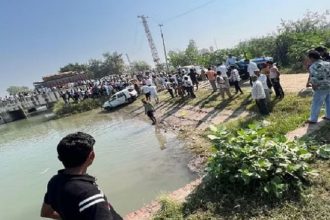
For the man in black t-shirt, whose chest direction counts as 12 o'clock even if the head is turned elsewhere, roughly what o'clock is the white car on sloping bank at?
The white car on sloping bank is roughly at 11 o'clock from the man in black t-shirt.

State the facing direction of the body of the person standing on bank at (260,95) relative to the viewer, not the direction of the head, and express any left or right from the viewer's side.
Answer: facing away from the viewer and to the left of the viewer

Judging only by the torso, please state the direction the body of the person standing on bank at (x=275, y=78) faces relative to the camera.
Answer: to the viewer's left

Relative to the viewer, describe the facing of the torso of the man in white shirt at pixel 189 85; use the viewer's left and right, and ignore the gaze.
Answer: facing away from the viewer and to the left of the viewer

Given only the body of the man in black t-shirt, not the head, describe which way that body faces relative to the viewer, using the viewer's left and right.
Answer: facing away from the viewer and to the right of the viewer

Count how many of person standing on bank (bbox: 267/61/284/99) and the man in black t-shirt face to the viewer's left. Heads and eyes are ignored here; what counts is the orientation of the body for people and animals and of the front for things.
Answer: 1

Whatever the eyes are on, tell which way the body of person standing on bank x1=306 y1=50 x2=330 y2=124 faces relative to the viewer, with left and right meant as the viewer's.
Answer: facing away from the viewer and to the left of the viewer
